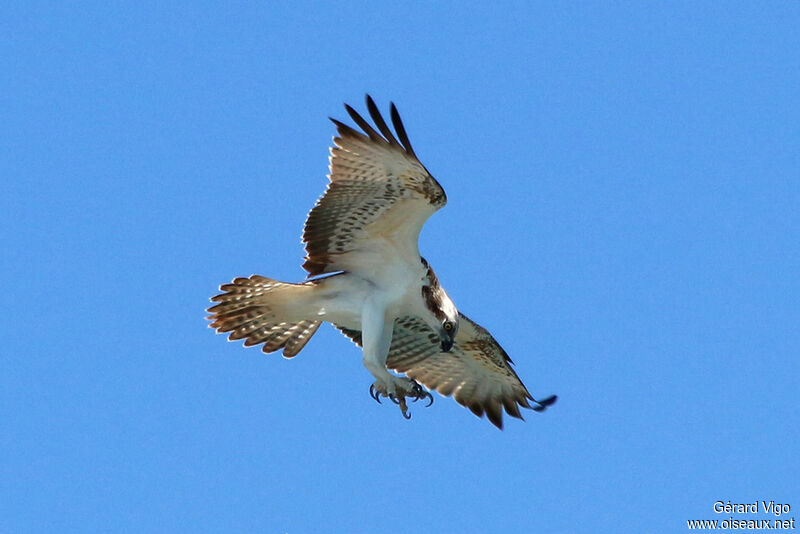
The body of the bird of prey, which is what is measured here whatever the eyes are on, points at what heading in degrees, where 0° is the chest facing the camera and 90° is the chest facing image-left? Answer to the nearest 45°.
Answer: approximately 270°
